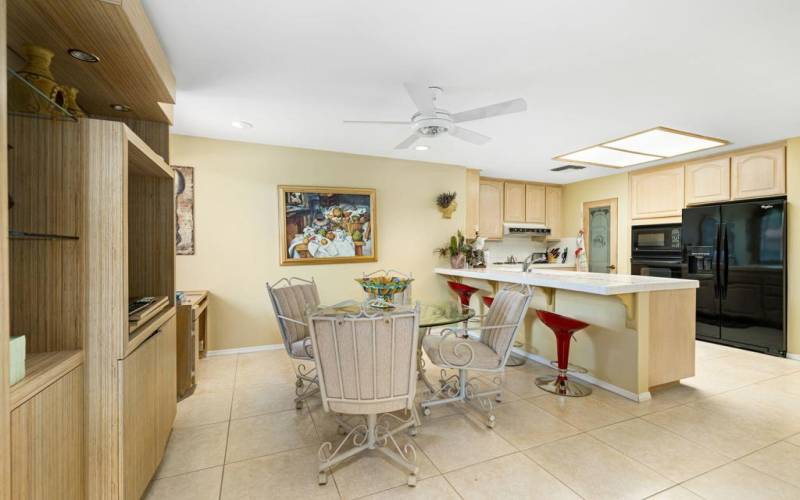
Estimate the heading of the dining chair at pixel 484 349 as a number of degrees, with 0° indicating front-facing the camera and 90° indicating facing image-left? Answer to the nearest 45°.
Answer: approximately 90°

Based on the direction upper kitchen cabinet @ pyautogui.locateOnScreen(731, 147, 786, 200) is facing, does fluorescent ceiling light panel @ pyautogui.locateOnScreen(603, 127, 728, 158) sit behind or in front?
in front

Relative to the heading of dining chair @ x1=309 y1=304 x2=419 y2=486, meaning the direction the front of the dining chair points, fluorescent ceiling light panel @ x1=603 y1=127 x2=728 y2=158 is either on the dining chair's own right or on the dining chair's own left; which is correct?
on the dining chair's own right

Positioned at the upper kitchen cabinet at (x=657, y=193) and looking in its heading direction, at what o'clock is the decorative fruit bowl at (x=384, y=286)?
The decorative fruit bowl is roughly at 11 o'clock from the upper kitchen cabinet.

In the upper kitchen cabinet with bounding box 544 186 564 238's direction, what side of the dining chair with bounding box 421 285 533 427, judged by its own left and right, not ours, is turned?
right

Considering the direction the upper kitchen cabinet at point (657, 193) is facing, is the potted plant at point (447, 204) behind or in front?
in front

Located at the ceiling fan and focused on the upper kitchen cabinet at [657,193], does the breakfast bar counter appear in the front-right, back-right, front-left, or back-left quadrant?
front-right

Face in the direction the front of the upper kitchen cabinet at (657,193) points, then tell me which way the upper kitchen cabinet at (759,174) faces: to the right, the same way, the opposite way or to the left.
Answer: the same way

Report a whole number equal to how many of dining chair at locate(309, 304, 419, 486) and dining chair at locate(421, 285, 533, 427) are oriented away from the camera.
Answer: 1

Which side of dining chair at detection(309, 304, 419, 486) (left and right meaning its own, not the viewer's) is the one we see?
back

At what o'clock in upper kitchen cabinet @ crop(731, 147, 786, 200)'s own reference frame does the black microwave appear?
The black microwave is roughly at 2 o'clock from the upper kitchen cabinet.

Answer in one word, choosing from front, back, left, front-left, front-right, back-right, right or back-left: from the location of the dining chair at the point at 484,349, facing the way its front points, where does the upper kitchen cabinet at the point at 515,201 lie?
right

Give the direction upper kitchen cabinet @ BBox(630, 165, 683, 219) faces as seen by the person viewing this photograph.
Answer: facing the viewer and to the left of the viewer

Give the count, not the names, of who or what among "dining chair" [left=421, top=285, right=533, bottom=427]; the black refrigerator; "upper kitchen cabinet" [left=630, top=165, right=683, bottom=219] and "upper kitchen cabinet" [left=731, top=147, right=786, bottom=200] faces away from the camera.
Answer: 0

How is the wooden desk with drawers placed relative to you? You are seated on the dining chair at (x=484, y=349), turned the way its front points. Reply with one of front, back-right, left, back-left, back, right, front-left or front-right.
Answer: front

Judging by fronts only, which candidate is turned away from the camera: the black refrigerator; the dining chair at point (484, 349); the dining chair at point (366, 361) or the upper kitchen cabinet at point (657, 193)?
the dining chair at point (366, 361)
